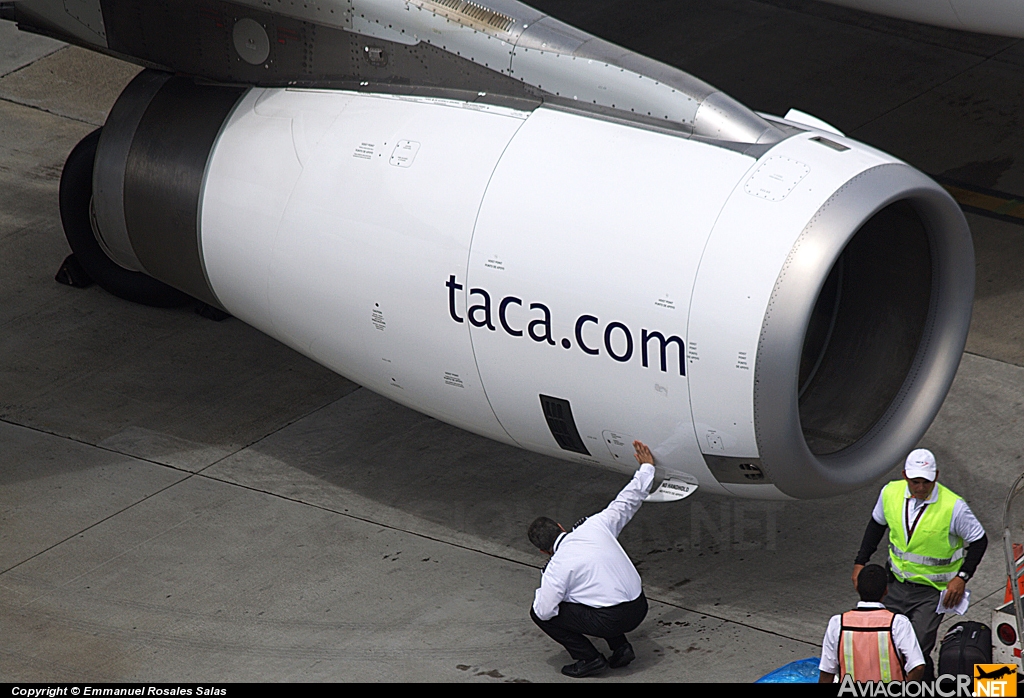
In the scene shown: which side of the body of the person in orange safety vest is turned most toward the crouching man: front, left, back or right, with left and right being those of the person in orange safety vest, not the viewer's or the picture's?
left

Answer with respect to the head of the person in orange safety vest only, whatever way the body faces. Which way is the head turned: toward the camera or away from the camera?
away from the camera

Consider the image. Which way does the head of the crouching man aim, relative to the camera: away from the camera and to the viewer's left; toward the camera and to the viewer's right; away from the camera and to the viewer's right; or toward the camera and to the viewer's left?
away from the camera and to the viewer's left

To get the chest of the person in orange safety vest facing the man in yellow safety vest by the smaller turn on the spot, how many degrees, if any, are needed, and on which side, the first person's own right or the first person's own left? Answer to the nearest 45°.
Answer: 0° — they already face them

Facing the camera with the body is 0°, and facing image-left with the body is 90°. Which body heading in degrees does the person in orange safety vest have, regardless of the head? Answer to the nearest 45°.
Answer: approximately 180°

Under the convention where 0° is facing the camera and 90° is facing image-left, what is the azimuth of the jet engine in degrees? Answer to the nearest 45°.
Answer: approximately 315°

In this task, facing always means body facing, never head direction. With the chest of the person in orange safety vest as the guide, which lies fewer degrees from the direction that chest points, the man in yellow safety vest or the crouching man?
the man in yellow safety vest

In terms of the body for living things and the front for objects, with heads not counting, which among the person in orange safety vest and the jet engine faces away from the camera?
the person in orange safety vest

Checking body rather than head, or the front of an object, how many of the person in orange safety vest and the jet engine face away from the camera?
1
